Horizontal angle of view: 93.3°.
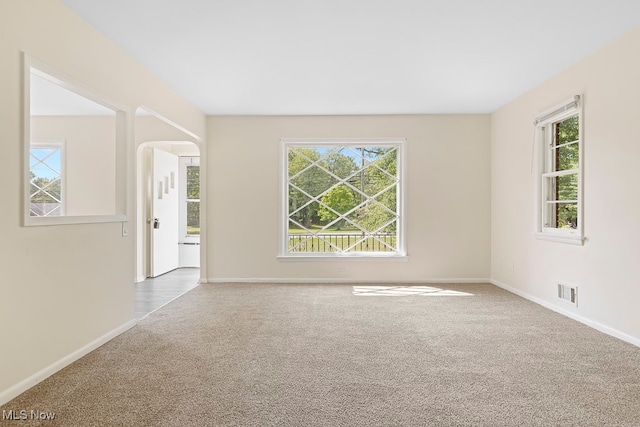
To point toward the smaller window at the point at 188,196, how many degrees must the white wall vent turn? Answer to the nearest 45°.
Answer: approximately 45° to its right

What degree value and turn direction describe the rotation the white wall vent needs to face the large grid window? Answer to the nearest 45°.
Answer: approximately 45° to its right

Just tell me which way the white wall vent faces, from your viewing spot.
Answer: facing the viewer and to the left of the viewer
